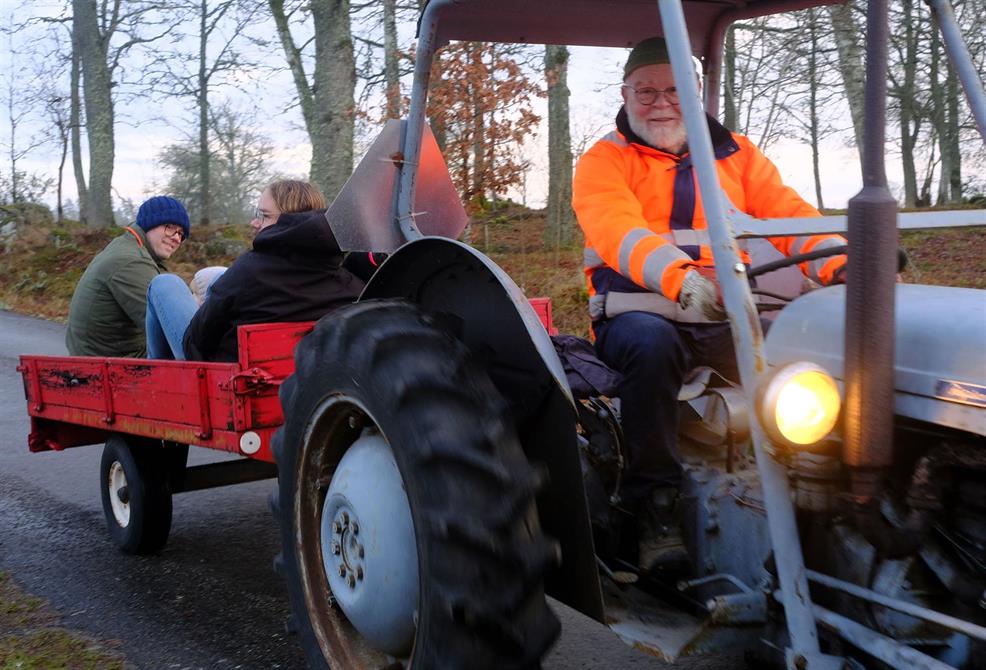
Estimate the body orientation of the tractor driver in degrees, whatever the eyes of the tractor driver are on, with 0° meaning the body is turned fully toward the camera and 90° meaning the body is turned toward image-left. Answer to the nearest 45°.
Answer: approximately 315°

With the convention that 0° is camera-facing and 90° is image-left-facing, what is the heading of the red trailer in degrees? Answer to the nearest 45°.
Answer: approximately 315°

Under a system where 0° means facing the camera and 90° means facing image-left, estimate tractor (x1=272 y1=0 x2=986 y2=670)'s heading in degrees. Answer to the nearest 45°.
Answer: approximately 315°

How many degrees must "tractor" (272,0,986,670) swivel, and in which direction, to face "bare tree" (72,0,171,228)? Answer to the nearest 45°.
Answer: approximately 180°

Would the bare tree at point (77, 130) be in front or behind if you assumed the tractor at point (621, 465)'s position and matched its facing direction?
behind

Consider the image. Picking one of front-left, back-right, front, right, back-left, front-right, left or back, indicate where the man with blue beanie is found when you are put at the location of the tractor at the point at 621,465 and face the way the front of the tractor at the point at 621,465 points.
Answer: back
